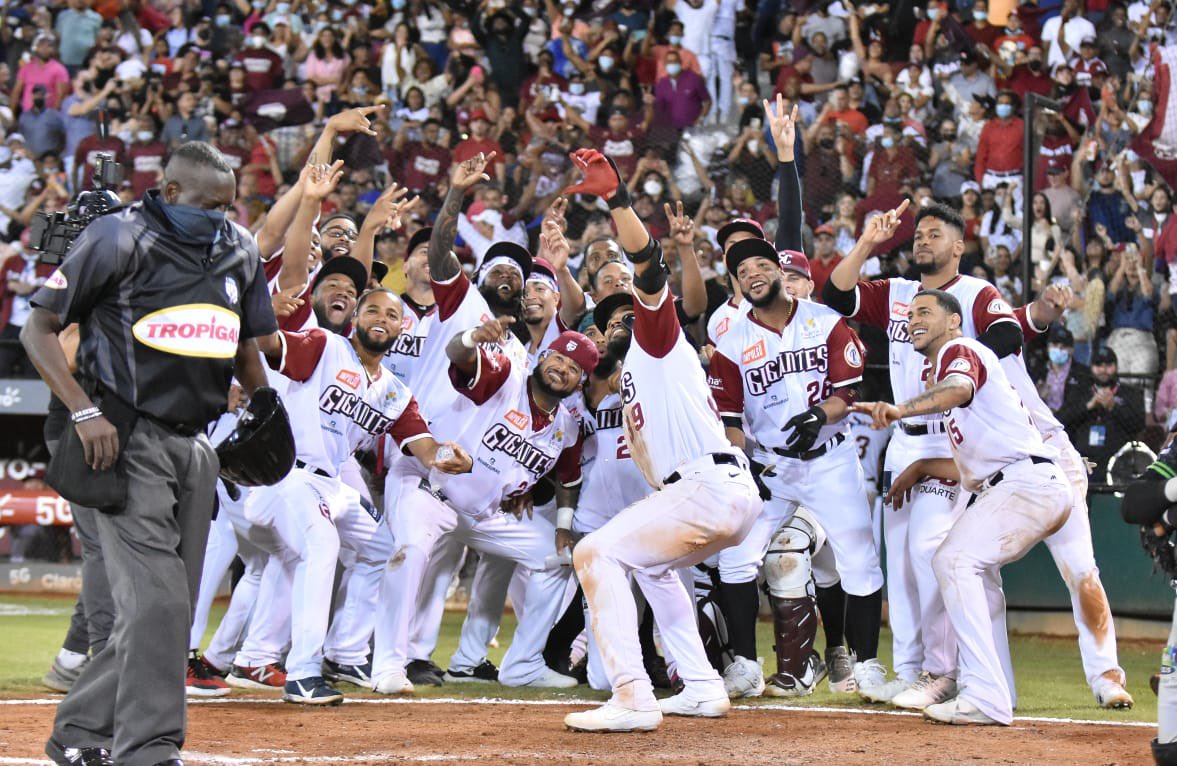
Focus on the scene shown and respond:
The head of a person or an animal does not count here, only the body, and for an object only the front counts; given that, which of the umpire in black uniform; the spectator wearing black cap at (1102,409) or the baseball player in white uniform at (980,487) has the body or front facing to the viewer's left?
the baseball player in white uniform

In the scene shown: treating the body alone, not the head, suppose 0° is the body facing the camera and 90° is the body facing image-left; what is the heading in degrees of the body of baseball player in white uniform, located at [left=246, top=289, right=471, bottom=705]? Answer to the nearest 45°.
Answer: approximately 315°

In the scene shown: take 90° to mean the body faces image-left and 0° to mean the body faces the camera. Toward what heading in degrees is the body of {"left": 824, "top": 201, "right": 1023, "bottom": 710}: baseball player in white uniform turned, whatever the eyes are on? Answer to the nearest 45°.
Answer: approximately 45°

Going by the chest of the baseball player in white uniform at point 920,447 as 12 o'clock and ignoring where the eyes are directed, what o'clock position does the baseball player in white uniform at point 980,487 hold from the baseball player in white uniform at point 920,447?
the baseball player in white uniform at point 980,487 is roughly at 10 o'clock from the baseball player in white uniform at point 920,447.

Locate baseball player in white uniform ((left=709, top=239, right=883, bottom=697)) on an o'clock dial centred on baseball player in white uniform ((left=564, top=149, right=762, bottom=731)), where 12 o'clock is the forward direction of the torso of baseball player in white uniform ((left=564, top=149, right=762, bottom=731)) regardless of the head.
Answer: baseball player in white uniform ((left=709, top=239, right=883, bottom=697)) is roughly at 4 o'clock from baseball player in white uniform ((left=564, top=149, right=762, bottom=731)).

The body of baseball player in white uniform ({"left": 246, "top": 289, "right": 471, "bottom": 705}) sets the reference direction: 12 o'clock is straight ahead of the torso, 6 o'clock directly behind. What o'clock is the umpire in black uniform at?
The umpire in black uniform is roughly at 2 o'clock from the baseball player in white uniform.

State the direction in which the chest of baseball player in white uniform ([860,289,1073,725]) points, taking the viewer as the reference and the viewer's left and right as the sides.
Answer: facing to the left of the viewer

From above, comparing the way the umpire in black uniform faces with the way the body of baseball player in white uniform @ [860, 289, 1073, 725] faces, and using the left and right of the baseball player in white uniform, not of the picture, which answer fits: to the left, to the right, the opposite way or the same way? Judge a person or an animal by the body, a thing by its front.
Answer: the opposite way

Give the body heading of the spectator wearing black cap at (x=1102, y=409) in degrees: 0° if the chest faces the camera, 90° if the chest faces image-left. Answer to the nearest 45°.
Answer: approximately 0°
